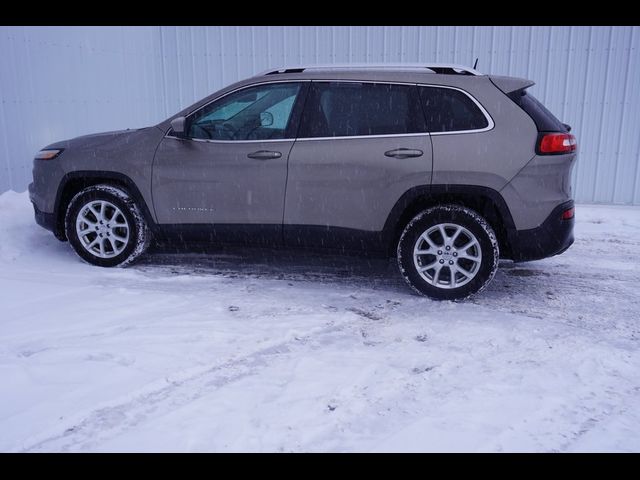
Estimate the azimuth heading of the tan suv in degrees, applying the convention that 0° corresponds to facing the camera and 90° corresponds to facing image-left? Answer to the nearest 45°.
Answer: approximately 90°
